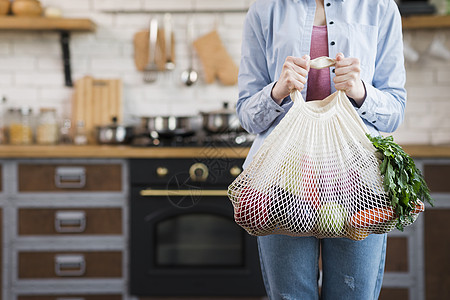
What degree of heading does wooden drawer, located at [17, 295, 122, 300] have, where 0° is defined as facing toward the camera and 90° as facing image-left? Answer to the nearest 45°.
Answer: approximately 0°

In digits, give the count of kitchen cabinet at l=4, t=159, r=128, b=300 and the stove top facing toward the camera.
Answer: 2

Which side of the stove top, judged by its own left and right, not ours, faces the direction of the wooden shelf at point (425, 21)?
left

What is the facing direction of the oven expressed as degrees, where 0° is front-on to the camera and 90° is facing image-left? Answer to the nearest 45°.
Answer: approximately 0°
